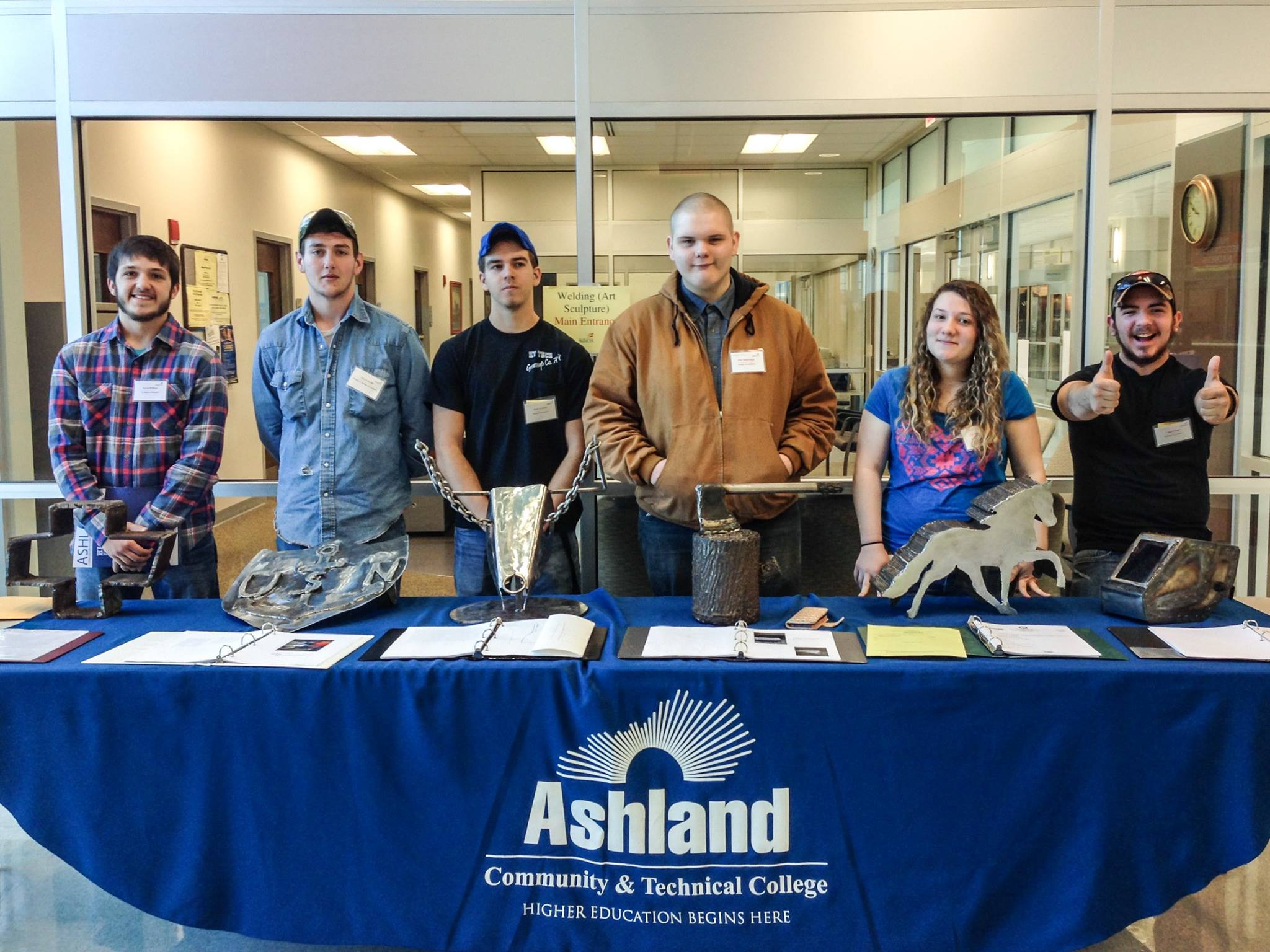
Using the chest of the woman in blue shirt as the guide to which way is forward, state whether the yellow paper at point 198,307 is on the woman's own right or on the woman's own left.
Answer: on the woman's own right

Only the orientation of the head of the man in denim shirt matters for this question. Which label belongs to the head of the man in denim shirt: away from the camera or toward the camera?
toward the camera

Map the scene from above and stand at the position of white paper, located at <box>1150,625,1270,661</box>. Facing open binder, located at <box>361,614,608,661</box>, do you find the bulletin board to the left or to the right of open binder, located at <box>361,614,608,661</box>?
right

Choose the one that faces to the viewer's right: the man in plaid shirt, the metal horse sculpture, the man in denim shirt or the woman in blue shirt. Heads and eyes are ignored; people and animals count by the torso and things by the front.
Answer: the metal horse sculpture

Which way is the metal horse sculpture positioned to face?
to the viewer's right

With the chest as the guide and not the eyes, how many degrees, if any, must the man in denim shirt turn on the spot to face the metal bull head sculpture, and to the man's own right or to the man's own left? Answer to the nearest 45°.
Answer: approximately 45° to the man's own left

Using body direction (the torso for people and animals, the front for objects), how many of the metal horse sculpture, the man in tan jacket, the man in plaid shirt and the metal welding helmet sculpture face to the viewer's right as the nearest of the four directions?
1

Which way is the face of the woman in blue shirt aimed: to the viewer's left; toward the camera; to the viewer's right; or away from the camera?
toward the camera

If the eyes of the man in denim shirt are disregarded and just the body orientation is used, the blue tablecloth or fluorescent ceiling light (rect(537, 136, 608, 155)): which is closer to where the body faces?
the blue tablecloth

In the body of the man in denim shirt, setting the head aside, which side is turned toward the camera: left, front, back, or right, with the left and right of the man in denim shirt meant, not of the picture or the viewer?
front

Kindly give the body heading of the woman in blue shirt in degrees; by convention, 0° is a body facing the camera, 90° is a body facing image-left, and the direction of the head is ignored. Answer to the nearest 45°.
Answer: approximately 0°

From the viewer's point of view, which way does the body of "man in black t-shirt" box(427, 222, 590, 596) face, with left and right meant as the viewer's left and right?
facing the viewer

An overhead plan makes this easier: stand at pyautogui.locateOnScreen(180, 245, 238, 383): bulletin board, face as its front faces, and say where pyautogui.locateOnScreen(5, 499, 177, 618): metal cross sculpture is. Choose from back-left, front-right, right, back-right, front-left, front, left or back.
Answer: front-right

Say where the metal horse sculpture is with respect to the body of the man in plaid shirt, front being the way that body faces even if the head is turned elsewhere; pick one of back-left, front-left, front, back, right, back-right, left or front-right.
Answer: front-left

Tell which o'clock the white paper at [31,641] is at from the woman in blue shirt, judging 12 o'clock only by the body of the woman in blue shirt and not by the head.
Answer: The white paper is roughly at 2 o'clock from the woman in blue shirt.

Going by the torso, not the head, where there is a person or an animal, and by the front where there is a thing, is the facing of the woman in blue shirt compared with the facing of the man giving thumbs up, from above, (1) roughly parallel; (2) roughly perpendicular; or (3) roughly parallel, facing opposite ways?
roughly parallel

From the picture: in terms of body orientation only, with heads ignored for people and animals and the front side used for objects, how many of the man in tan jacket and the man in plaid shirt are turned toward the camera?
2

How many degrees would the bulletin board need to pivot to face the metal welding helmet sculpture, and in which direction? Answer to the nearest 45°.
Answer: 0° — it already faces it
